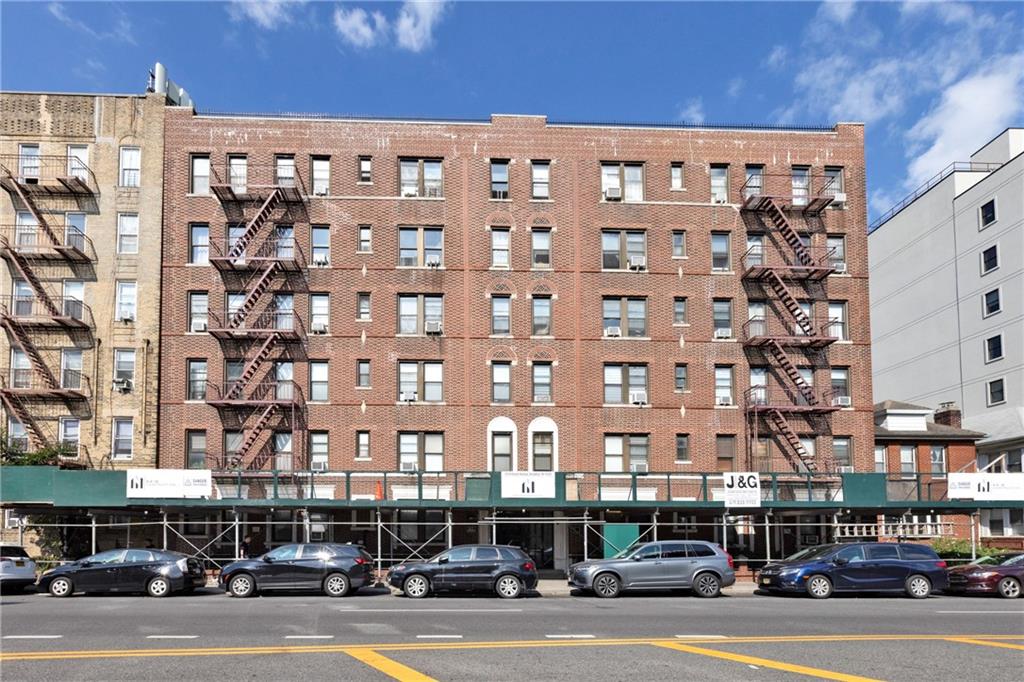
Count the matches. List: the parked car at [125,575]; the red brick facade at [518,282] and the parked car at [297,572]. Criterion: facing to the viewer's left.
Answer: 2

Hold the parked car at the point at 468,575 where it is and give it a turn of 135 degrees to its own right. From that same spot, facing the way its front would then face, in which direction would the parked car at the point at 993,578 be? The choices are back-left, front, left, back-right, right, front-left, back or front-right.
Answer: front-right

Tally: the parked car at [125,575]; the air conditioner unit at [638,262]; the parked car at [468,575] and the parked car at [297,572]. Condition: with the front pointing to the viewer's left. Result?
3

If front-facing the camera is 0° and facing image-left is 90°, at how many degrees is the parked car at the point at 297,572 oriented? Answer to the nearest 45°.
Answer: approximately 90°

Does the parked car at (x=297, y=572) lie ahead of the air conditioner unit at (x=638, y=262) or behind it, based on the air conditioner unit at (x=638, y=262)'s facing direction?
ahead

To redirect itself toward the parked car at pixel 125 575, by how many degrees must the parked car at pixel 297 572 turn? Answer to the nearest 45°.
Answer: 0° — it already faces it

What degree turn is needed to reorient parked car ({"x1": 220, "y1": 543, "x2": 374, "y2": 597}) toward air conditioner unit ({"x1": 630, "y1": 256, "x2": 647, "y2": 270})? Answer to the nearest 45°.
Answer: approximately 135° to its right

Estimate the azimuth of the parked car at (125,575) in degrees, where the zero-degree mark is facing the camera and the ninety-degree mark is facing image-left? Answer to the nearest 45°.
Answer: approximately 90°

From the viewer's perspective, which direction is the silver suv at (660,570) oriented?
to the viewer's left

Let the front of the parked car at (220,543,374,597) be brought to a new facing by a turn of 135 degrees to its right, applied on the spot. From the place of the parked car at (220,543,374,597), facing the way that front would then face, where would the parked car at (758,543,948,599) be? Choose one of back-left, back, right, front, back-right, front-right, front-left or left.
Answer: front-right

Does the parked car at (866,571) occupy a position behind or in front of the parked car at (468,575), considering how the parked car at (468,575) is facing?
behind

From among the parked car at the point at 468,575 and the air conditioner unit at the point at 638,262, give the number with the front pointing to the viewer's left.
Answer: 1

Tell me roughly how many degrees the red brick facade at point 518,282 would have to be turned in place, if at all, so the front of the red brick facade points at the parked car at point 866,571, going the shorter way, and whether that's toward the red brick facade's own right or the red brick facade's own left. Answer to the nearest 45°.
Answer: approximately 45° to the red brick facade's own left

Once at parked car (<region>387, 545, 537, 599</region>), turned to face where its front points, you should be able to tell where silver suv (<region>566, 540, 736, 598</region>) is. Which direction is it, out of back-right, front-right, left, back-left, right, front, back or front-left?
back

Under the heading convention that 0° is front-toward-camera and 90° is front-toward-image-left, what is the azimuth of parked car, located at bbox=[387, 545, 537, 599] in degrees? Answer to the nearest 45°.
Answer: approximately 90°
